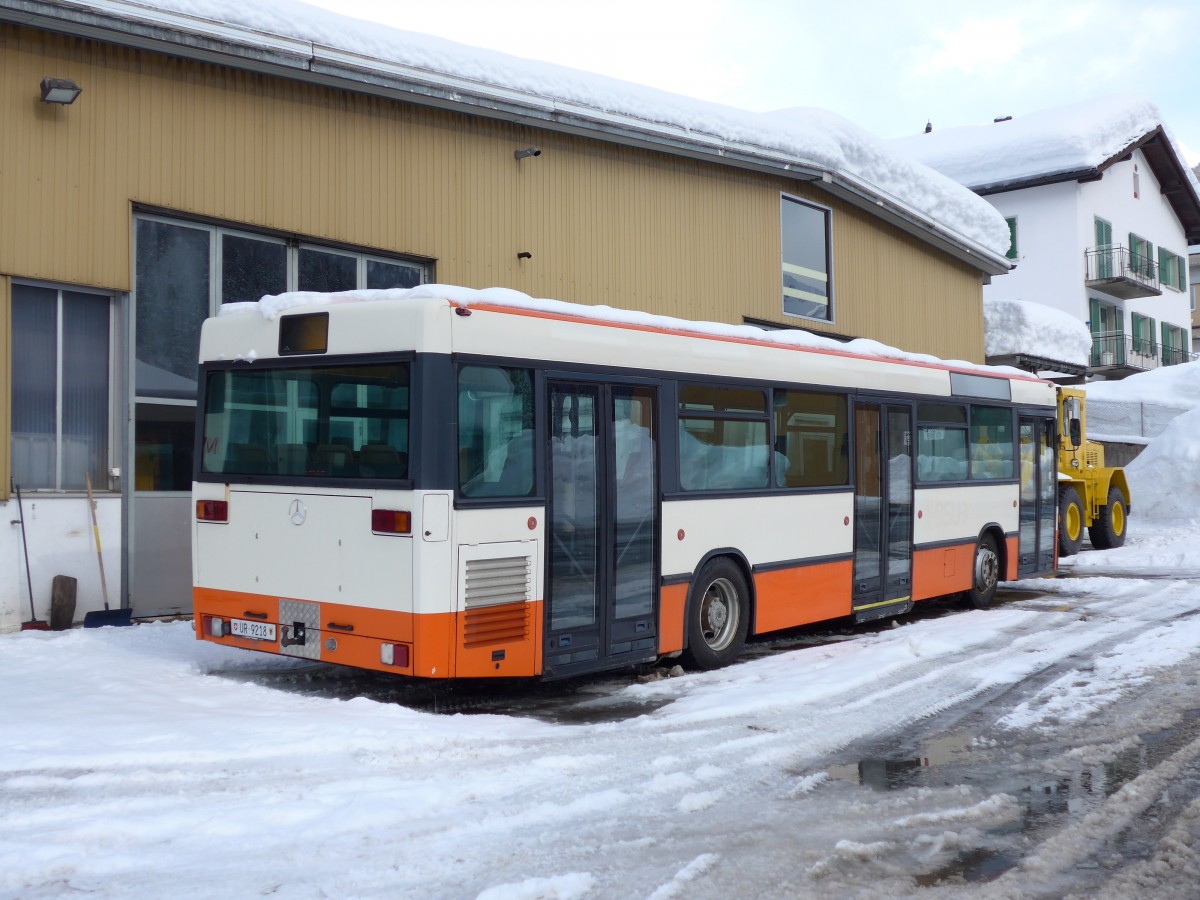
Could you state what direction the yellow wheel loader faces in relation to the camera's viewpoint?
facing the viewer and to the left of the viewer

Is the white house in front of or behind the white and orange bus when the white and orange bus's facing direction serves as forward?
in front

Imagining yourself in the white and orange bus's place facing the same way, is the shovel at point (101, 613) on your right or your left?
on your left

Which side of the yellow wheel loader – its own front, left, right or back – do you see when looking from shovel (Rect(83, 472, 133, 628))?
front

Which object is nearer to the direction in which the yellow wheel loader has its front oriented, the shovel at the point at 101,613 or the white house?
the shovel

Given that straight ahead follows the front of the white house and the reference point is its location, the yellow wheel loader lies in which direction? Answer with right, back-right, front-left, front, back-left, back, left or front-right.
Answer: front-right

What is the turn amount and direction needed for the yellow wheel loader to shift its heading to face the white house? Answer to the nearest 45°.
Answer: approximately 135° to its right

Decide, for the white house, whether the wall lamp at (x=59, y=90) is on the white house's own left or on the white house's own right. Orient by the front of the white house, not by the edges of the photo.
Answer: on the white house's own right

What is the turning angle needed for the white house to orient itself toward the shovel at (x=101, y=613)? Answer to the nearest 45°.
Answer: approximately 45° to its right

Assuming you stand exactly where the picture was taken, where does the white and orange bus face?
facing away from the viewer and to the right of the viewer

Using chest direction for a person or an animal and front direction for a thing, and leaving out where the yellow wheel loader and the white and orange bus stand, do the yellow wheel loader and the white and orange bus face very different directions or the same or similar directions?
very different directions

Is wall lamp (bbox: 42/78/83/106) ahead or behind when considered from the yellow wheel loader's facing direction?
ahead

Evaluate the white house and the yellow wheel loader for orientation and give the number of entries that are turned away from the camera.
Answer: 0
